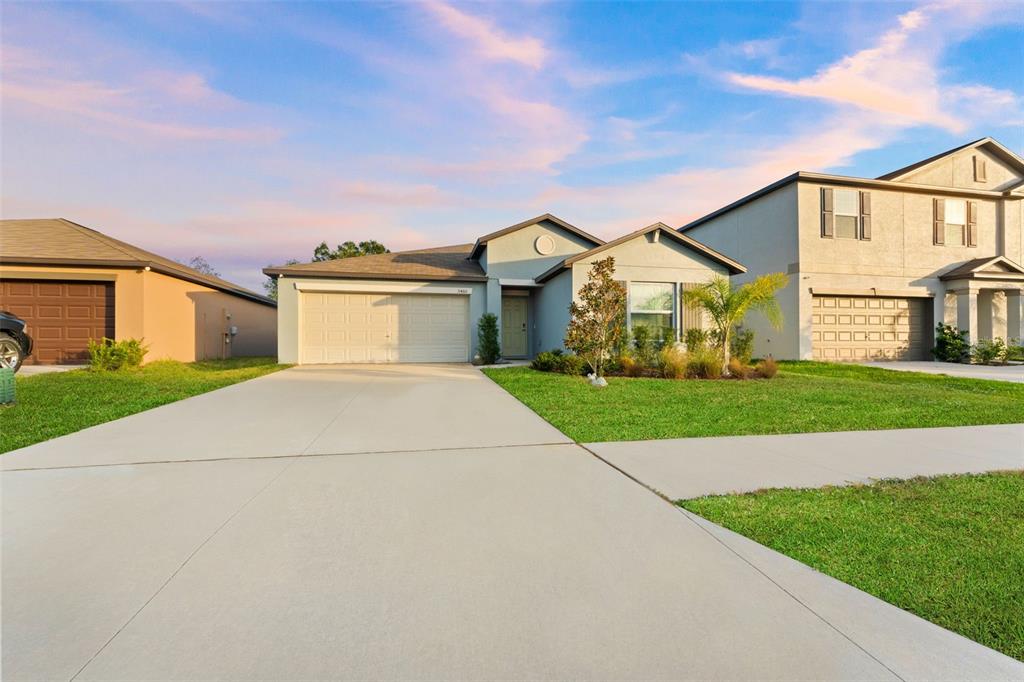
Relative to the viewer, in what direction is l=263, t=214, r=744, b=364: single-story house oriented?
toward the camera

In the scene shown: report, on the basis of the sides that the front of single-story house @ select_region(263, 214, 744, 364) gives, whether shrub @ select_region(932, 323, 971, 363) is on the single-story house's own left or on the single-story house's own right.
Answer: on the single-story house's own left

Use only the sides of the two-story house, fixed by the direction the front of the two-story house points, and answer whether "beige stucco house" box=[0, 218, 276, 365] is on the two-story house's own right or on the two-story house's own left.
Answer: on the two-story house's own right

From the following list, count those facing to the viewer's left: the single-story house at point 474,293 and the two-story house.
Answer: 0

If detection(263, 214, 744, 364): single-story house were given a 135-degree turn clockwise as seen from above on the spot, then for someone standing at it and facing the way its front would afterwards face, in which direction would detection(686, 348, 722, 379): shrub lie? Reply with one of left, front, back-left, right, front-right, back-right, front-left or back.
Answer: back

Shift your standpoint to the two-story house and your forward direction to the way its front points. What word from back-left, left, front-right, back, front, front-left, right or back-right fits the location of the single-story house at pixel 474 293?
right

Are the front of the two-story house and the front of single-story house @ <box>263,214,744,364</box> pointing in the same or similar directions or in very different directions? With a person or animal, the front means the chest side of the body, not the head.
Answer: same or similar directions

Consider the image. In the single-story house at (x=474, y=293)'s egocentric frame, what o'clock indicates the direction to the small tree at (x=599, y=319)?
The small tree is roughly at 11 o'clock from the single-story house.

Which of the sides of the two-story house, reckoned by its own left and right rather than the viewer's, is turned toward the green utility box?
right

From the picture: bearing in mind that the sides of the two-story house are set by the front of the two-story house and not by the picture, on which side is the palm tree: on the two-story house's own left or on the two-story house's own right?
on the two-story house's own right

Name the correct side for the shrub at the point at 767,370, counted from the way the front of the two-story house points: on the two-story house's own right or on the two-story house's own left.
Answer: on the two-story house's own right

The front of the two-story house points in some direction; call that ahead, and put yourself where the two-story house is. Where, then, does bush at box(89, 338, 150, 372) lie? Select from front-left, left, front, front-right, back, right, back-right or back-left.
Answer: right

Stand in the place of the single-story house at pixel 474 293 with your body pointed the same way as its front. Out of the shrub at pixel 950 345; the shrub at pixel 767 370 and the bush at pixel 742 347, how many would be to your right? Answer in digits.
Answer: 0

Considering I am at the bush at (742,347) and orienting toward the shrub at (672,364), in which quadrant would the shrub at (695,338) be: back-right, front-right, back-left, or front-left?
front-right
